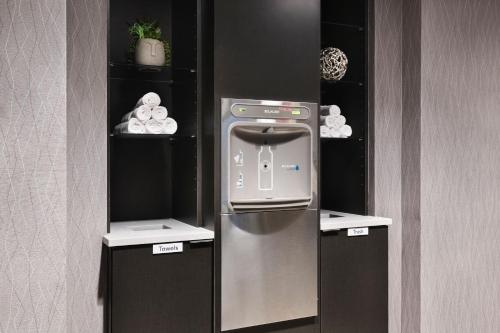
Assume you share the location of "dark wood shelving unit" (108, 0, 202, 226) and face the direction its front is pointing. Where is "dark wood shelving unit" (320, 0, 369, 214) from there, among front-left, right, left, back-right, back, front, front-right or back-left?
front-left

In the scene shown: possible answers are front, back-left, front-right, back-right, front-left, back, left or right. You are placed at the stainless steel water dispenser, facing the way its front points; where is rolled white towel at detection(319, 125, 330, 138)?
left

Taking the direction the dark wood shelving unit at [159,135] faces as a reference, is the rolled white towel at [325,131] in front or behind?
in front

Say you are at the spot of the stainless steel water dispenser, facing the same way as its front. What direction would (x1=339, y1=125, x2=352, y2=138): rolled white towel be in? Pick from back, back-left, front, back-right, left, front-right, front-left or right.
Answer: left

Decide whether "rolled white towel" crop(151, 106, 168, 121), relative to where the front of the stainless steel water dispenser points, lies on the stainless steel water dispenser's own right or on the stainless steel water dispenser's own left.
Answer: on the stainless steel water dispenser's own right

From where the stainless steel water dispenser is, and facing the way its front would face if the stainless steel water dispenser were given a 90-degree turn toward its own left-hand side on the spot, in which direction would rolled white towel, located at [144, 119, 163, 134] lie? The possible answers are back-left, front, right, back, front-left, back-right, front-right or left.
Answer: back-left

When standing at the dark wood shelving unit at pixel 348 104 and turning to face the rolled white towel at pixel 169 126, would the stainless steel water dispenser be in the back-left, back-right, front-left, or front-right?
front-left

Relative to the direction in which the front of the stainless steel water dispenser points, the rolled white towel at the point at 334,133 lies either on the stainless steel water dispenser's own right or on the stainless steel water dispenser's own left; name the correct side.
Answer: on the stainless steel water dispenser's own left

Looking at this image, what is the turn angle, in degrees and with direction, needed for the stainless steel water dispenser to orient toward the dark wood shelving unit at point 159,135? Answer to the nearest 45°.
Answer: approximately 135° to its right

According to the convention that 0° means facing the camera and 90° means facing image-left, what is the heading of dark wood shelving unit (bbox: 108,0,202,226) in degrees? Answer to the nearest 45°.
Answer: approximately 315°

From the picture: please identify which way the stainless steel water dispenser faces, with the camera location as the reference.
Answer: facing the viewer and to the right of the viewer

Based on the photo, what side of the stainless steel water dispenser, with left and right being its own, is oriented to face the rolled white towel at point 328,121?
left

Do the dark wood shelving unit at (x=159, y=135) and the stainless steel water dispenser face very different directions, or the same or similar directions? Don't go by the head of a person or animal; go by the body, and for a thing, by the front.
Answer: same or similar directions

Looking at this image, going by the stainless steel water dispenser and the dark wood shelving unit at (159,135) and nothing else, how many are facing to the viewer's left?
0
